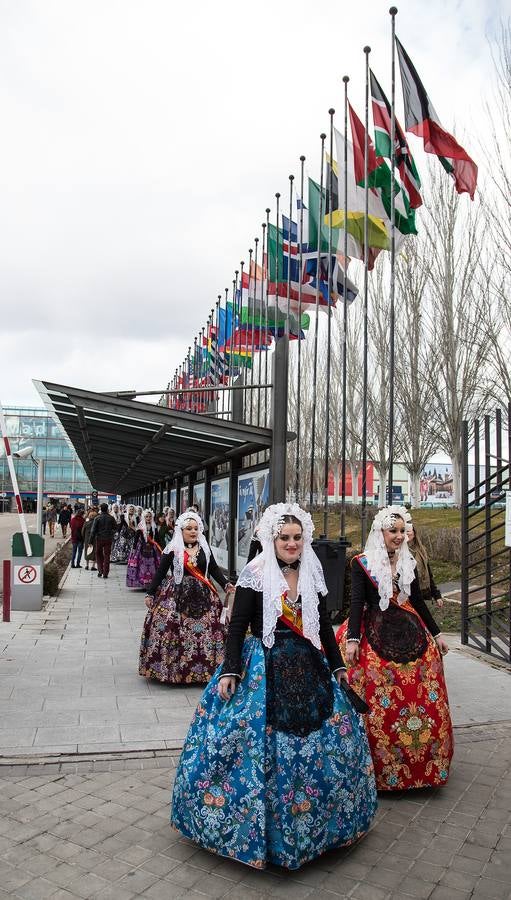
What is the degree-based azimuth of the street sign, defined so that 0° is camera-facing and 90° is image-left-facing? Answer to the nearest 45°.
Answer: approximately 0°

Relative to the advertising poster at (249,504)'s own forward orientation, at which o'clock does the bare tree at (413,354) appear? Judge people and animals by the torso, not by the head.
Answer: The bare tree is roughly at 5 o'clock from the advertising poster.

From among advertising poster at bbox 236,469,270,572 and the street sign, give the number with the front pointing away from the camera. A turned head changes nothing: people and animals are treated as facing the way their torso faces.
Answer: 0

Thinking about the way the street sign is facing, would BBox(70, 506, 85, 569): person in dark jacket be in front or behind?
behind

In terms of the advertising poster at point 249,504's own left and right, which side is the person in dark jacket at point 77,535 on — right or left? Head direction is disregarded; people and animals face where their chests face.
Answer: on its right

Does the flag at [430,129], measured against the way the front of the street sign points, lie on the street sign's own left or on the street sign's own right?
on the street sign's own left
